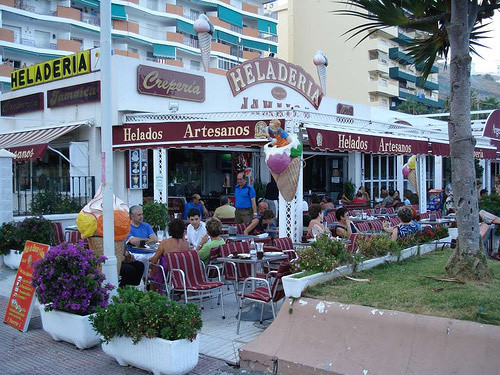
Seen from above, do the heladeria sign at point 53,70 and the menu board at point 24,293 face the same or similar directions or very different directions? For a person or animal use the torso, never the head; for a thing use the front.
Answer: same or similar directions

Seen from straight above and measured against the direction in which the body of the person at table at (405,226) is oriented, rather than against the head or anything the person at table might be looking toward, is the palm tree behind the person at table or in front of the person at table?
behind

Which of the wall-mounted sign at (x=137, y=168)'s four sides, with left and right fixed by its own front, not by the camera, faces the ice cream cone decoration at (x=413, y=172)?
left

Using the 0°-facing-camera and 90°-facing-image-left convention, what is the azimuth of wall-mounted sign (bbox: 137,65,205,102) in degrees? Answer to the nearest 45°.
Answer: approximately 315°

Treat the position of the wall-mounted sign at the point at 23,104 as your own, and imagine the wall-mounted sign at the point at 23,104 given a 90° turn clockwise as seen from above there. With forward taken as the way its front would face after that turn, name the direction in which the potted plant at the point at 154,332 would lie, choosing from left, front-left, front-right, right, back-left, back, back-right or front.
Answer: back-left

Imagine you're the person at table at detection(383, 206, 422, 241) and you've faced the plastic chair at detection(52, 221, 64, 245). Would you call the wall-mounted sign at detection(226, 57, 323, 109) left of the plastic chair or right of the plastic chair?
right

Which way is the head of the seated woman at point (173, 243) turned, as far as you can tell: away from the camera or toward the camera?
away from the camera

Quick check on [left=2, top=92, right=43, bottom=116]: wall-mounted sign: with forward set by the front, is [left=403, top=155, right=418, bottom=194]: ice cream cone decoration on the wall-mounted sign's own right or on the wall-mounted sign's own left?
on the wall-mounted sign's own left

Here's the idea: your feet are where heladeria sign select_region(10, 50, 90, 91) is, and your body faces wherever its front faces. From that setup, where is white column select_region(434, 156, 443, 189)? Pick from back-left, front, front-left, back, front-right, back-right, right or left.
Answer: back-left

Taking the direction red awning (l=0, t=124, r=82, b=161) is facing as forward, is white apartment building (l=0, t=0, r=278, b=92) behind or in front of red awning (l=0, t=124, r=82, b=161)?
behind

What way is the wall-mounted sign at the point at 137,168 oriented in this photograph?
toward the camera

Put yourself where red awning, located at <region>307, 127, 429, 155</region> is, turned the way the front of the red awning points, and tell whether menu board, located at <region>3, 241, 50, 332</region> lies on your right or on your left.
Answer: on your right

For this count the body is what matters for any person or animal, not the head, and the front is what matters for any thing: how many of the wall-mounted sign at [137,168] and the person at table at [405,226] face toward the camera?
1
